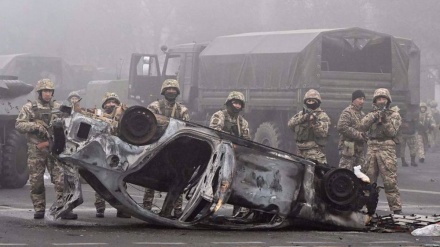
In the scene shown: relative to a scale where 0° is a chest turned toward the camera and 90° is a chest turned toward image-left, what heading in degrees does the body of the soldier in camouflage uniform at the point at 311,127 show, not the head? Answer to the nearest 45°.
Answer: approximately 0°

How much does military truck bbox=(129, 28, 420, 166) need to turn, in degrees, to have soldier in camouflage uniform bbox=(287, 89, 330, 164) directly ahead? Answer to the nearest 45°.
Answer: approximately 135° to its left

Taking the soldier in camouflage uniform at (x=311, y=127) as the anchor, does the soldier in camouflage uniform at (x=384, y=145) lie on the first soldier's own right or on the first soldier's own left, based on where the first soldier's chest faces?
on the first soldier's own left

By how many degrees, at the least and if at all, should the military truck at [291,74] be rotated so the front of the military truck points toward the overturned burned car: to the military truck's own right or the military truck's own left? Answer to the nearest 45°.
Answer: approximately 135° to the military truck's own left

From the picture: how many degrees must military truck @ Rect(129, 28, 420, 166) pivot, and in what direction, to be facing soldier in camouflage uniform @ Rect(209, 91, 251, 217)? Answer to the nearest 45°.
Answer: approximately 135° to its left

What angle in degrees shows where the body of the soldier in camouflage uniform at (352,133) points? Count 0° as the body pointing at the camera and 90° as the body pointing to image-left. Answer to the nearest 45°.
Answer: approximately 315°

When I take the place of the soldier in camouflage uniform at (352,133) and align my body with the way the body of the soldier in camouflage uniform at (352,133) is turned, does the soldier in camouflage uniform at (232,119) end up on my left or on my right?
on my right
